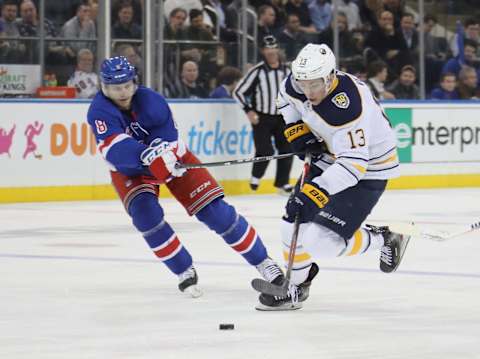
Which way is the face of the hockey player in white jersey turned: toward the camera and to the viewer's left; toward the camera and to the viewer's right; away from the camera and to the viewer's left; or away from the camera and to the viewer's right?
toward the camera and to the viewer's left

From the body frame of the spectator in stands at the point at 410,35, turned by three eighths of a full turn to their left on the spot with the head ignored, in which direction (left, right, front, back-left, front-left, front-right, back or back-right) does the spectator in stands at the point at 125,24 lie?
back

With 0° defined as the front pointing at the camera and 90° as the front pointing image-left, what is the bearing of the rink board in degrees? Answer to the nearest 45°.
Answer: approximately 0°

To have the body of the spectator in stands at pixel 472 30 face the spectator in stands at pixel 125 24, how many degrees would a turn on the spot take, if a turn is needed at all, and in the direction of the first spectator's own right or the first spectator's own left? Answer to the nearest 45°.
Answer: approximately 45° to the first spectator's own right

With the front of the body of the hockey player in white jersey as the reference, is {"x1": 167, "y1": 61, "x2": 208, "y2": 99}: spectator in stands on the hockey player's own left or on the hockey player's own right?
on the hockey player's own right

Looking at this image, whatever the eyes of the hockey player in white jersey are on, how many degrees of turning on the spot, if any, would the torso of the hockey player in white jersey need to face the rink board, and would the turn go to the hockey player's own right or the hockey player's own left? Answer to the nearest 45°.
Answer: approximately 135° to the hockey player's own right

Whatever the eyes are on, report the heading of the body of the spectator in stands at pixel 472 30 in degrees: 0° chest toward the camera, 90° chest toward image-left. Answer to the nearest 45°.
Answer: approximately 0°

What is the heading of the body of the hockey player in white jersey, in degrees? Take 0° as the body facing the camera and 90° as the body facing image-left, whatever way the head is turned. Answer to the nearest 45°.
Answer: approximately 45°
